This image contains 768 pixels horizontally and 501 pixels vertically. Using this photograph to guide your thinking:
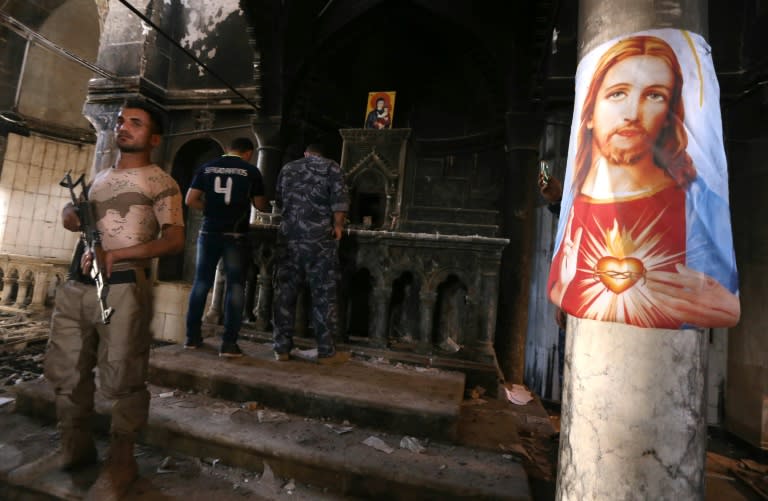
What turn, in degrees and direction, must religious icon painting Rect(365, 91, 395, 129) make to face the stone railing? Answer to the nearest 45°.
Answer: approximately 90° to its right

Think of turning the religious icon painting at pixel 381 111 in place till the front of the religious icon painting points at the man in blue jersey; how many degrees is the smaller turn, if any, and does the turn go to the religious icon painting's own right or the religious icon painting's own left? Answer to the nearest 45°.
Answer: approximately 45° to the religious icon painting's own right

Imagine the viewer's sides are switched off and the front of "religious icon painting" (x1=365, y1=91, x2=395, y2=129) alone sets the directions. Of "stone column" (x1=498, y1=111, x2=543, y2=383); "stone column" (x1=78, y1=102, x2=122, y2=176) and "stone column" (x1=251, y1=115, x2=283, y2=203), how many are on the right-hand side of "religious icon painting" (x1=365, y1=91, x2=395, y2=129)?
2

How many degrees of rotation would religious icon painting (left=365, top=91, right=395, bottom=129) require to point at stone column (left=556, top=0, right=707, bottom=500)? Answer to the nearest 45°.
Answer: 0° — it already faces it

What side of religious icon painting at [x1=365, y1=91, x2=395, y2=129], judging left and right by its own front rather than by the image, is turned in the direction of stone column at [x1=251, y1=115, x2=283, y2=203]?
right

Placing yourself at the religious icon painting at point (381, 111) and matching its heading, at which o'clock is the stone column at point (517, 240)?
The stone column is roughly at 10 o'clock from the religious icon painting.

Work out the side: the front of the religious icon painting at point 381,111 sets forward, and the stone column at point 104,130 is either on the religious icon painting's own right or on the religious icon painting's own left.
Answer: on the religious icon painting's own right

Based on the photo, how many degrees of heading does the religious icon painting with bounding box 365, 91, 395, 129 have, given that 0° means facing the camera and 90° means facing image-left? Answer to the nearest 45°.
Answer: approximately 0°

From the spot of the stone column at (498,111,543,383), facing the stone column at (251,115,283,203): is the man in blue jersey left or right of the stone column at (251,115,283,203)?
left
